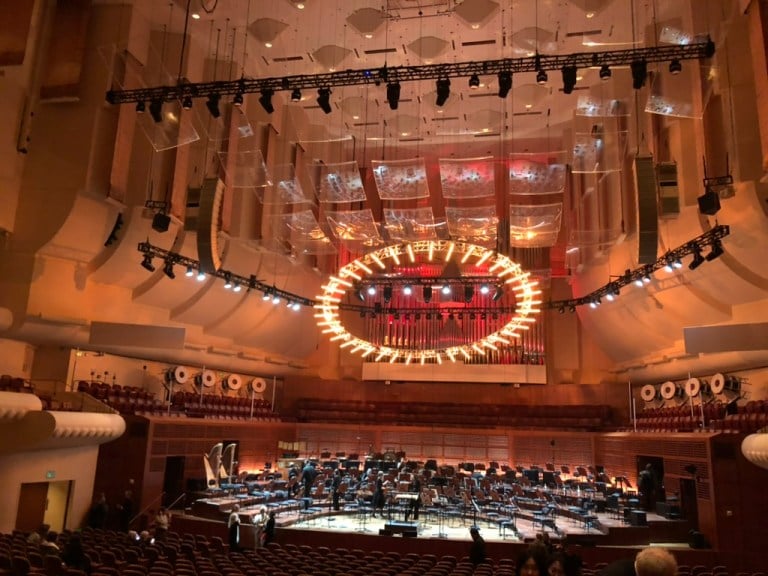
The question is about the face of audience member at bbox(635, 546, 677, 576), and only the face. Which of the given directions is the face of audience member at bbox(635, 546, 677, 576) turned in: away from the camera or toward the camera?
away from the camera

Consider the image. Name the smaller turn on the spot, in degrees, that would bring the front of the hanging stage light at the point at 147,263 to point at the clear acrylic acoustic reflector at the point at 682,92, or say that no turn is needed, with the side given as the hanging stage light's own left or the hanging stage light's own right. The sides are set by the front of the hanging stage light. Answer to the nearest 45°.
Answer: approximately 45° to the hanging stage light's own right

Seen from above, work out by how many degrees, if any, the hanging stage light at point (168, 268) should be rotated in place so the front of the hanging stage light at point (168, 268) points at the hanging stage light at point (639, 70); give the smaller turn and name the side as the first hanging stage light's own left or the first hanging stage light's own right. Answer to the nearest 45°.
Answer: approximately 45° to the first hanging stage light's own right

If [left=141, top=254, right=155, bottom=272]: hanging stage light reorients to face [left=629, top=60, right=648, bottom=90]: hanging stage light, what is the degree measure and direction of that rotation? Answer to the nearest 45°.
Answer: approximately 45° to its right

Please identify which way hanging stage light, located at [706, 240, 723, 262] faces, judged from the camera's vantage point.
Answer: facing to the left of the viewer

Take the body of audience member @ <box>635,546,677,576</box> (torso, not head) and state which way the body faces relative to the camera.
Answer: away from the camera

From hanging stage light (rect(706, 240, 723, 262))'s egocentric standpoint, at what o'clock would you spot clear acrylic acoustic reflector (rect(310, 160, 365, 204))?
The clear acrylic acoustic reflector is roughly at 12 o'clock from the hanging stage light.

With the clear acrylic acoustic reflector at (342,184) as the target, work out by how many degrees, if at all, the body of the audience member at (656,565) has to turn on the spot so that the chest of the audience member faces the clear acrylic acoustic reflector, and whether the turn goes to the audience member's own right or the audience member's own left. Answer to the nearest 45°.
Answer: approximately 45° to the audience member's own left

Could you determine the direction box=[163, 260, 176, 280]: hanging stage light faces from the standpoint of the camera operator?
facing to the right of the viewer
